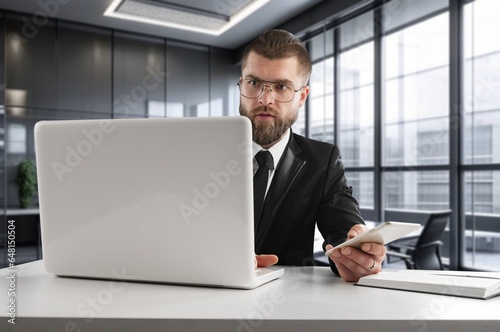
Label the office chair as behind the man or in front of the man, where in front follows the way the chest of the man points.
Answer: behind

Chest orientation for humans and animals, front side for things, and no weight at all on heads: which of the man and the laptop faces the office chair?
the laptop

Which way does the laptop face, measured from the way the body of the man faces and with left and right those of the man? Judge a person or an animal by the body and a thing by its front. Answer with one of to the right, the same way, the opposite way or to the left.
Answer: the opposite way

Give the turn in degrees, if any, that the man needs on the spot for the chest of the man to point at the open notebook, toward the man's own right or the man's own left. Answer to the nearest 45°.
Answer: approximately 90° to the man's own left

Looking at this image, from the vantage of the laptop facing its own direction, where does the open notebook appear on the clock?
The open notebook is roughly at 2 o'clock from the laptop.

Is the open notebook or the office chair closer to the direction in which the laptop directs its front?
the office chair

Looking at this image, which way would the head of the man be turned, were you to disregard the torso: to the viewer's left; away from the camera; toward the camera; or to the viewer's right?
toward the camera

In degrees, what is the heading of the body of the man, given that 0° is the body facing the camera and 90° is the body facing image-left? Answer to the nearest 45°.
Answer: approximately 45°

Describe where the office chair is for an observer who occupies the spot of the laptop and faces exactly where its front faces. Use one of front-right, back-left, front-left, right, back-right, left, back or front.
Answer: front

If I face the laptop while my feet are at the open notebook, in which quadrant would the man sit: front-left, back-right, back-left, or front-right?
front-right

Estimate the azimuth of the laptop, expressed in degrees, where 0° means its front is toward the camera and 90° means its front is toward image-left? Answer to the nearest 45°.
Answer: approximately 225°

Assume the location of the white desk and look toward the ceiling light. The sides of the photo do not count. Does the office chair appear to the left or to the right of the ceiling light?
right
